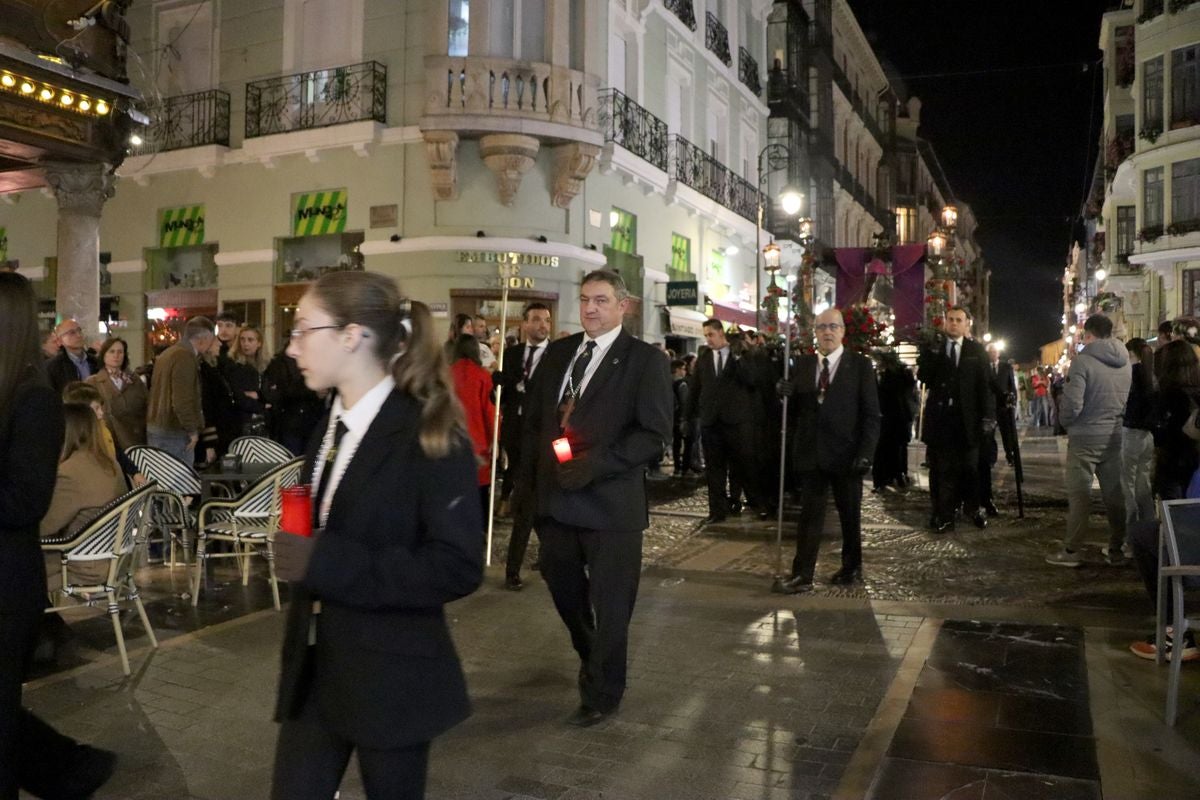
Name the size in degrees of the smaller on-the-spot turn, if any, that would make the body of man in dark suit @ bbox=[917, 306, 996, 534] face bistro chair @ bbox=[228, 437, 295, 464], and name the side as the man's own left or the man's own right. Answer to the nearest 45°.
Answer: approximately 45° to the man's own right

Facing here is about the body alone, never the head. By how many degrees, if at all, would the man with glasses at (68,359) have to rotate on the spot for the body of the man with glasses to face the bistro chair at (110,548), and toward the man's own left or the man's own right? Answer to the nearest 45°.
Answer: approximately 45° to the man's own right

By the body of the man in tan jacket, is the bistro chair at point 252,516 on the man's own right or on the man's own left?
on the man's own right

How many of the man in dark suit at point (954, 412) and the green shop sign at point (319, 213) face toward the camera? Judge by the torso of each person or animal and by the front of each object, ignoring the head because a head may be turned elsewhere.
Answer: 2

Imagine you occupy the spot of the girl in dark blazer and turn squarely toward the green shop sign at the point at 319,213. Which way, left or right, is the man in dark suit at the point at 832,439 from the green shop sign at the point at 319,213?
right

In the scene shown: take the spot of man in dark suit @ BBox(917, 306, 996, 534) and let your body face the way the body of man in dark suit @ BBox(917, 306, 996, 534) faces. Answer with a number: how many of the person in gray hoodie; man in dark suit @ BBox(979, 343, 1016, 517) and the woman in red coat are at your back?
1

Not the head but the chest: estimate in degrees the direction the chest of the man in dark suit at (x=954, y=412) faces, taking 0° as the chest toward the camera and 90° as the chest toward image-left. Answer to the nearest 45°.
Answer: approximately 0°
